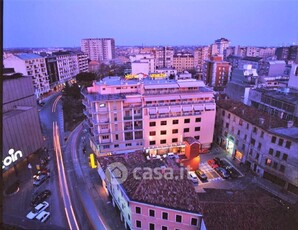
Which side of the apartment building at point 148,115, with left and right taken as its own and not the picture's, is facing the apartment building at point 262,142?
left

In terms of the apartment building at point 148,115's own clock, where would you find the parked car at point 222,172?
The parked car is roughly at 10 o'clock from the apartment building.

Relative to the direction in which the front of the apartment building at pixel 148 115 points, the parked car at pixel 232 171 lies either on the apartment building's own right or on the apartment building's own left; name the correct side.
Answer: on the apartment building's own left

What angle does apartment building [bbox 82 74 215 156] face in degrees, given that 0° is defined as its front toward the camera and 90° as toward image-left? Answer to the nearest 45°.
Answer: approximately 0°

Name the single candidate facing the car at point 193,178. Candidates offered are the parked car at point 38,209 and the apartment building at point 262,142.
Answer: the apartment building

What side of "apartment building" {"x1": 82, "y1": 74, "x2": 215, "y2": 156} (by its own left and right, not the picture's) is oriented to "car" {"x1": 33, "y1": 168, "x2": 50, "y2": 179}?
right
